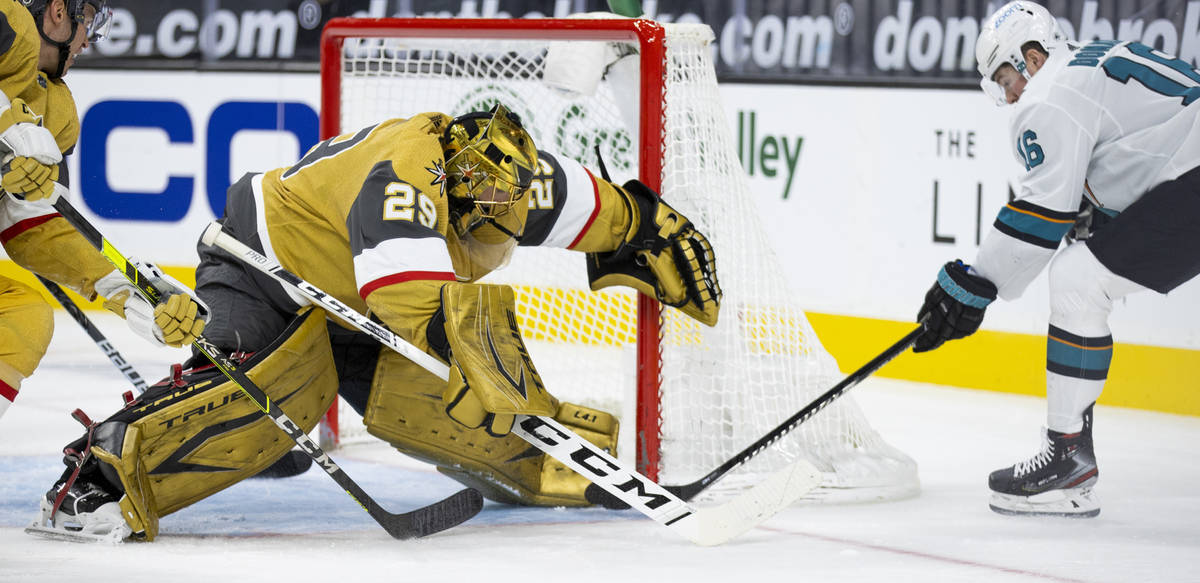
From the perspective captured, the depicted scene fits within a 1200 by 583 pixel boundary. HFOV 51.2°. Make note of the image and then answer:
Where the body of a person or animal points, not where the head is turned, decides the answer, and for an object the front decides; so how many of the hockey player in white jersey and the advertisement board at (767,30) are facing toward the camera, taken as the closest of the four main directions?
1

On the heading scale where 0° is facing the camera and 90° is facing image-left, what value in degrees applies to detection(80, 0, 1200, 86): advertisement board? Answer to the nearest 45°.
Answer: approximately 0°

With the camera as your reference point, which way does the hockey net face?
facing the viewer and to the left of the viewer

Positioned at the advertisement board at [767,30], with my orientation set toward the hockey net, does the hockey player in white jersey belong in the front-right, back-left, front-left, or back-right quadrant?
front-left

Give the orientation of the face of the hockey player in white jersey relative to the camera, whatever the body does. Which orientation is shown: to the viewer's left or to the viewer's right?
to the viewer's left

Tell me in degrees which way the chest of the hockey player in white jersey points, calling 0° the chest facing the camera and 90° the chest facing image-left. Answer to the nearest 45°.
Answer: approximately 90°

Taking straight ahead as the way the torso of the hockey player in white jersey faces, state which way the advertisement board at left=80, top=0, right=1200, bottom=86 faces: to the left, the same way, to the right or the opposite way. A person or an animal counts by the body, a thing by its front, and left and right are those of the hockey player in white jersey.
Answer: to the left

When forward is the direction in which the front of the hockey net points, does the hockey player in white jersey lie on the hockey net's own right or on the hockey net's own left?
on the hockey net's own left

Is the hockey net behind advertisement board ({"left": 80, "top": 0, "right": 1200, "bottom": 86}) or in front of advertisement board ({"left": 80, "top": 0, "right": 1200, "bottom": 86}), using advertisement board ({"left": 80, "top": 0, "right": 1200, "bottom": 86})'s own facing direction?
in front

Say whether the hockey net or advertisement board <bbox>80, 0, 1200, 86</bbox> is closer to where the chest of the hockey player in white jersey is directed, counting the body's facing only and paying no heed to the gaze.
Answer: the hockey net

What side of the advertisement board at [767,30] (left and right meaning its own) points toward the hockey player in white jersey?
front

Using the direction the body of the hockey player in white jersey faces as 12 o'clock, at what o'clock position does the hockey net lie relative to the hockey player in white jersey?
The hockey net is roughly at 12 o'clock from the hockey player in white jersey.
